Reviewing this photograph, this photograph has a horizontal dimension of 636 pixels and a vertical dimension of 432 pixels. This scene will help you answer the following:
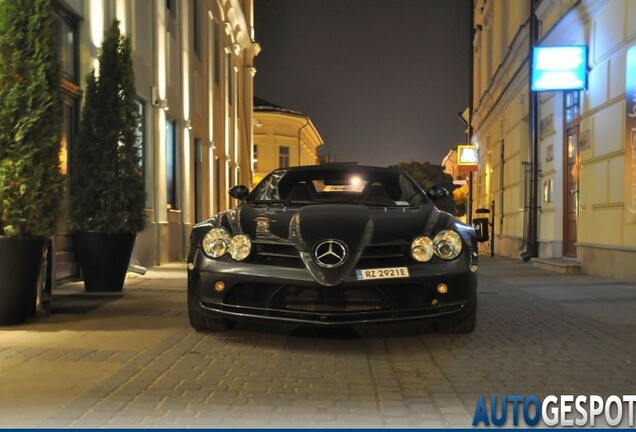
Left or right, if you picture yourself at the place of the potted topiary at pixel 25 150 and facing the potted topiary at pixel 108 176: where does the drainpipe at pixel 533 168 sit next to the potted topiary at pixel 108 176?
right

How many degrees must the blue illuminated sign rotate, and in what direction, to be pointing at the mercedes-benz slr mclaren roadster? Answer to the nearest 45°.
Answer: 0° — it already faces it

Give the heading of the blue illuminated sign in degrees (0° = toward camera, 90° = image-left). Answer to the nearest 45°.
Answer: approximately 0°

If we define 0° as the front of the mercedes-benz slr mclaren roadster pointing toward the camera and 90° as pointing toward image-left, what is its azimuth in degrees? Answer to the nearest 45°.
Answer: approximately 0°

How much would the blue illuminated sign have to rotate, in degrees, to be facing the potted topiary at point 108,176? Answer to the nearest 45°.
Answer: approximately 45° to its right

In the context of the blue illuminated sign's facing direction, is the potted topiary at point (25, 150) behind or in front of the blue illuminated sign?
in front

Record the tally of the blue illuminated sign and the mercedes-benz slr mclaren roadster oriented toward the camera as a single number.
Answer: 2
